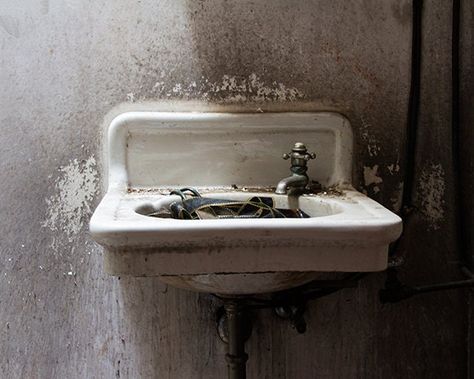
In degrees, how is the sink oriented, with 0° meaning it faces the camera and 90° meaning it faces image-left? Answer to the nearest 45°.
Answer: approximately 0°

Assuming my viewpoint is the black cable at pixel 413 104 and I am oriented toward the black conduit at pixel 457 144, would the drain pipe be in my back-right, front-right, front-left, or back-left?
back-right
